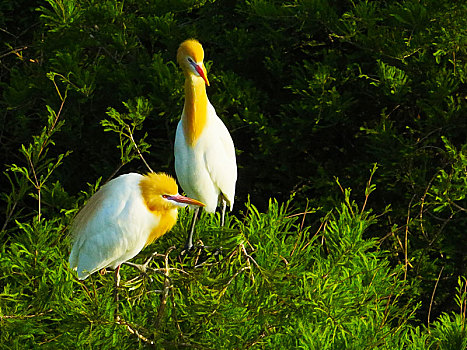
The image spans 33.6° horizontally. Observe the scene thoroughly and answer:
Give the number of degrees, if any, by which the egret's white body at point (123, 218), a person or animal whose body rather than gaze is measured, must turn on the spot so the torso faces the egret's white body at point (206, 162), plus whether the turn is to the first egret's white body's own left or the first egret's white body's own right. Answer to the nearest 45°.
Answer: approximately 45° to the first egret's white body's own left

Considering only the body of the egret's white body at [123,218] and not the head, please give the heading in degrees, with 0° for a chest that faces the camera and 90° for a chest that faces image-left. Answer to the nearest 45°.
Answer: approximately 270°
